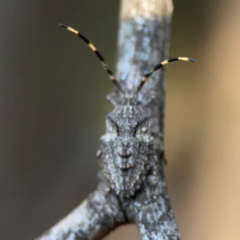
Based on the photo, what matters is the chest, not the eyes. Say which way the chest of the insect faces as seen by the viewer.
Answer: away from the camera
